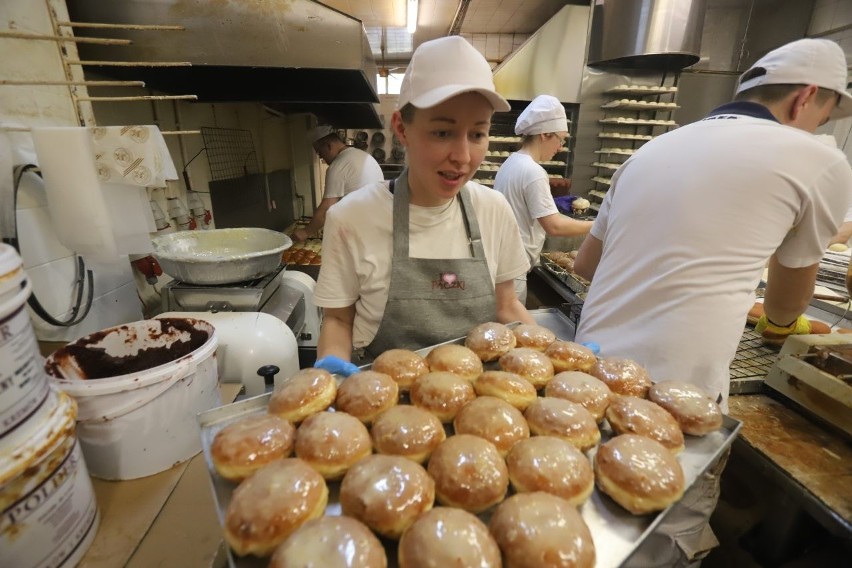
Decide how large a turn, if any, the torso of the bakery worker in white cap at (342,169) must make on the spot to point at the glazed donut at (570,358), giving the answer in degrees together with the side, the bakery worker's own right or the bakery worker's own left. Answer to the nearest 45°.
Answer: approximately 90° to the bakery worker's own left

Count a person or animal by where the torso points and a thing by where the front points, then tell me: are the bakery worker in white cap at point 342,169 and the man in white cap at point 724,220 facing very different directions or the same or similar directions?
very different directions

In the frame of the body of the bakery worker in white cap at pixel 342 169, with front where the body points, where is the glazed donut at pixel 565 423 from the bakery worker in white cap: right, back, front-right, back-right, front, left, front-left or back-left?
left

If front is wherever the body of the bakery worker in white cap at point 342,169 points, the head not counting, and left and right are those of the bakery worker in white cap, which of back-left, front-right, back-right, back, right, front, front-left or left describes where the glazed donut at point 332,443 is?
left

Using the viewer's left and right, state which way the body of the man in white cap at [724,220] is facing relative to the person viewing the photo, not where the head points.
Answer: facing away from the viewer and to the right of the viewer

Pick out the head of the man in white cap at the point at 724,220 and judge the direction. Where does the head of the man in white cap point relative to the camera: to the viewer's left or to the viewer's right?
to the viewer's right

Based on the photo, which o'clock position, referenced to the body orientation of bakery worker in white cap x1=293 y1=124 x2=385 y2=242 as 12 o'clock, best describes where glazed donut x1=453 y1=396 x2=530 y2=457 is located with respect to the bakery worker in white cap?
The glazed donut is roughly at 9 o'clock from the bakery worker in white cap.

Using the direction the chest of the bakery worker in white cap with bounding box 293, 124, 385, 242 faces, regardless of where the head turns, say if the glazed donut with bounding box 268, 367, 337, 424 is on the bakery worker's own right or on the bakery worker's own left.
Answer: on the bakery worker's own left

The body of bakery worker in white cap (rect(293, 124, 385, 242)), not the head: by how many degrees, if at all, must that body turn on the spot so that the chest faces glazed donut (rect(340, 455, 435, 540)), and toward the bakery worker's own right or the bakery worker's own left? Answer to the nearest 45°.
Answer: approximately 90° to the bakery worker's own left

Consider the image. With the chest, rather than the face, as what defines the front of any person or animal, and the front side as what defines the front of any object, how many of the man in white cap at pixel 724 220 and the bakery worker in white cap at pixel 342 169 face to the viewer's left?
1

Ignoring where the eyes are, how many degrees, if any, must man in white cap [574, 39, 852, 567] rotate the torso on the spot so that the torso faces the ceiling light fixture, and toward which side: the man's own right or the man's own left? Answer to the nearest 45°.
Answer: approximately 90° to the man's own left

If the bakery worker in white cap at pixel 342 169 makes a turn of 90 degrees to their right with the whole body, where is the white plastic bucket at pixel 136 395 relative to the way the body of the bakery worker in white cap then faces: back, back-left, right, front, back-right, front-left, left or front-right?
back

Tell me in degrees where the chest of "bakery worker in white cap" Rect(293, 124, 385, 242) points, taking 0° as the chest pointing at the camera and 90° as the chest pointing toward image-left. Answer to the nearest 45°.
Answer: approximately 90°

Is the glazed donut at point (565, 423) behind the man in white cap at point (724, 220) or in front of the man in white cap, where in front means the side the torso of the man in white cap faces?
behind

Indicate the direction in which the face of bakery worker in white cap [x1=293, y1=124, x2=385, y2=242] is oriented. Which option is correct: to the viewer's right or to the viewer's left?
to the viewer's left

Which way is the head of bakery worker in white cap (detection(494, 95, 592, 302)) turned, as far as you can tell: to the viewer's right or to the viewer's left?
to the viewer's right
